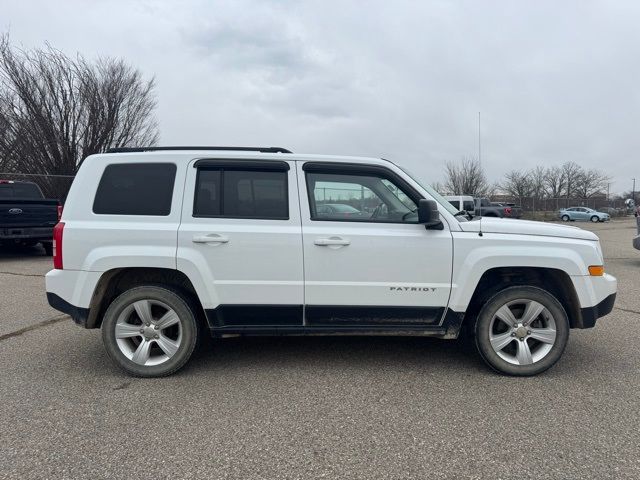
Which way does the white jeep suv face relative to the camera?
to the viewer's right

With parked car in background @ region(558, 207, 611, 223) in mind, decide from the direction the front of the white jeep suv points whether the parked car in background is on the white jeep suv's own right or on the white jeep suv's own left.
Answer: on the white jeep suv's own left

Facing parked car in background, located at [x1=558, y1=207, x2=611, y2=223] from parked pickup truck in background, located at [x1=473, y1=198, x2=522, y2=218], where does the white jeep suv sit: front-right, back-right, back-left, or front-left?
back-right
